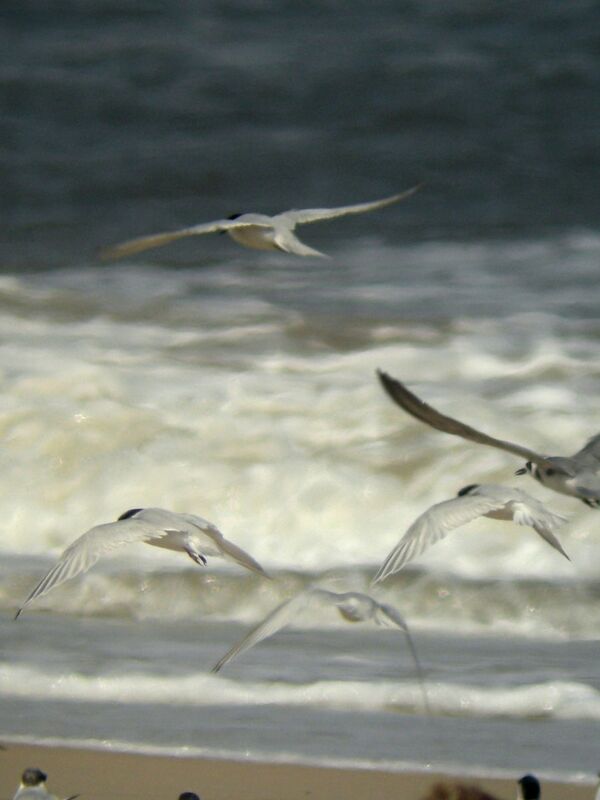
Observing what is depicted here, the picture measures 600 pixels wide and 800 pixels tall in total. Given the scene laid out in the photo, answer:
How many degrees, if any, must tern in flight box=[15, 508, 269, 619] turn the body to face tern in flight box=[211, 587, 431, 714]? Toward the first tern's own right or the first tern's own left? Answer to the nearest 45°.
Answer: approximately 180°

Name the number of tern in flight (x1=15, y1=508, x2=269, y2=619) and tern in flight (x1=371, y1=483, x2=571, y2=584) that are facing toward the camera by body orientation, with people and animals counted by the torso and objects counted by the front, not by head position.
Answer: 0

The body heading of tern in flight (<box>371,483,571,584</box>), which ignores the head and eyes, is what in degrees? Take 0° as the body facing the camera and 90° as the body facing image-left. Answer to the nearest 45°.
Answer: approximately 135°

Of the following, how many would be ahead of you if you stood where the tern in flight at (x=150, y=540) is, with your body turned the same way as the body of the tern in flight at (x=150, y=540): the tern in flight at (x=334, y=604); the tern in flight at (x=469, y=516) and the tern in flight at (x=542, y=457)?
0

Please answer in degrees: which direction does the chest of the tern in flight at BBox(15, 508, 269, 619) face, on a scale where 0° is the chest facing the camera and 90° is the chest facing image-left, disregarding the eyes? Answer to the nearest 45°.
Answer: approximately 135°

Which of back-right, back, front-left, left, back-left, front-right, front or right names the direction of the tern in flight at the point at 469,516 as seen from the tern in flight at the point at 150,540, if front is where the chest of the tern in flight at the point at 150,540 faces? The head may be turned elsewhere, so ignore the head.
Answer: back-right

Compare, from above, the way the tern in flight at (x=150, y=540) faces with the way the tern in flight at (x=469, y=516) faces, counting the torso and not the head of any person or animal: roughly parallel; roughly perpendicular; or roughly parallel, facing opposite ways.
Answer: roughly parallel
